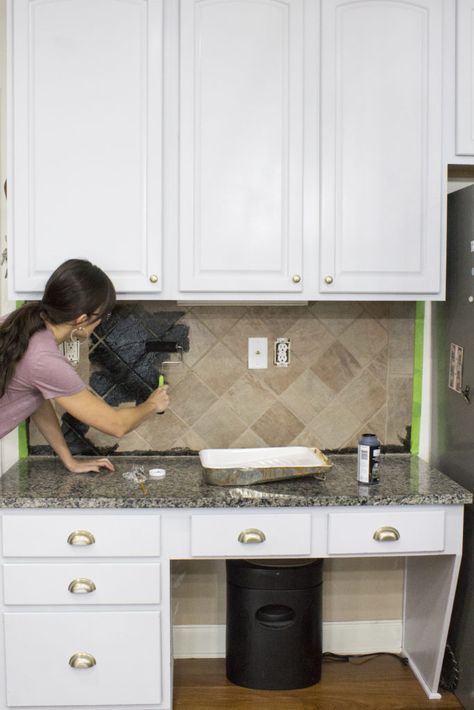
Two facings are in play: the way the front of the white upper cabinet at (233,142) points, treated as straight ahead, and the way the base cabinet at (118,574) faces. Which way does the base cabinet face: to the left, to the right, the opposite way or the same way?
the same way

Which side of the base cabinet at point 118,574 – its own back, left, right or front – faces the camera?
front

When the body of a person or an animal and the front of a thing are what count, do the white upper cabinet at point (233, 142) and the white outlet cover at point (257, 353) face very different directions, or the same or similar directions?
same or similar directions

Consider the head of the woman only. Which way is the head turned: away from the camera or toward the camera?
away from the camera

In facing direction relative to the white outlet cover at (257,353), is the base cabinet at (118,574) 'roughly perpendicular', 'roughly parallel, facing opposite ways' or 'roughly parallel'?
roughly parallel

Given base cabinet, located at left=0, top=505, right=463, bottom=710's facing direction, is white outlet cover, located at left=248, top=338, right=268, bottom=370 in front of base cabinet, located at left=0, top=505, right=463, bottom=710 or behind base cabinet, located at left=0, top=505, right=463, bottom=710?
behind

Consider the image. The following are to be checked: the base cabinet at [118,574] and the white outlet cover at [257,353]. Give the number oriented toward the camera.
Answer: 2

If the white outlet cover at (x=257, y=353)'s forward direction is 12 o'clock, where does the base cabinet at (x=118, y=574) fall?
The base cabinet is roughly at 1 o'clock from the white outlet cover.

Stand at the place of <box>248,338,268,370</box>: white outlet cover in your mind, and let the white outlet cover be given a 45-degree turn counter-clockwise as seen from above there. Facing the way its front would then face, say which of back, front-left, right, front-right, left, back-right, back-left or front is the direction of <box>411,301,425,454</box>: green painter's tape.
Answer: front-left

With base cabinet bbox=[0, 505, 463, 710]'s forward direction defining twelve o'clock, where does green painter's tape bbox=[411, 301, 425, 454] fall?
The green painter's tape is roughly at 8 o'clock from the base cabinet.

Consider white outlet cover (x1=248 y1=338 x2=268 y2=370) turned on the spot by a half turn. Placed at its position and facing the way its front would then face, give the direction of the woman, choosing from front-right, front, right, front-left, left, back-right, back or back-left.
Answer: back-left

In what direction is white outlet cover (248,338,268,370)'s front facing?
toward the camera
